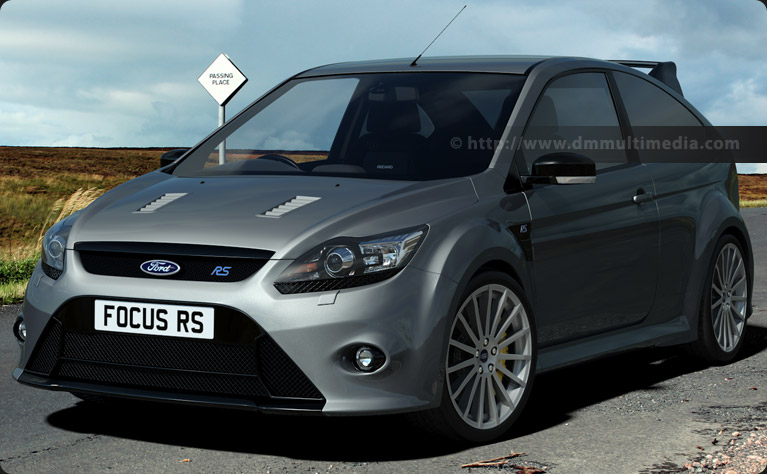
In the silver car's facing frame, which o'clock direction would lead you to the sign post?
The sign post is roughly at 4 o'clock from the silver car.

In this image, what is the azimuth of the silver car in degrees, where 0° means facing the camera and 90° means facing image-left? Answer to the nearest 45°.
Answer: approximately 45°
